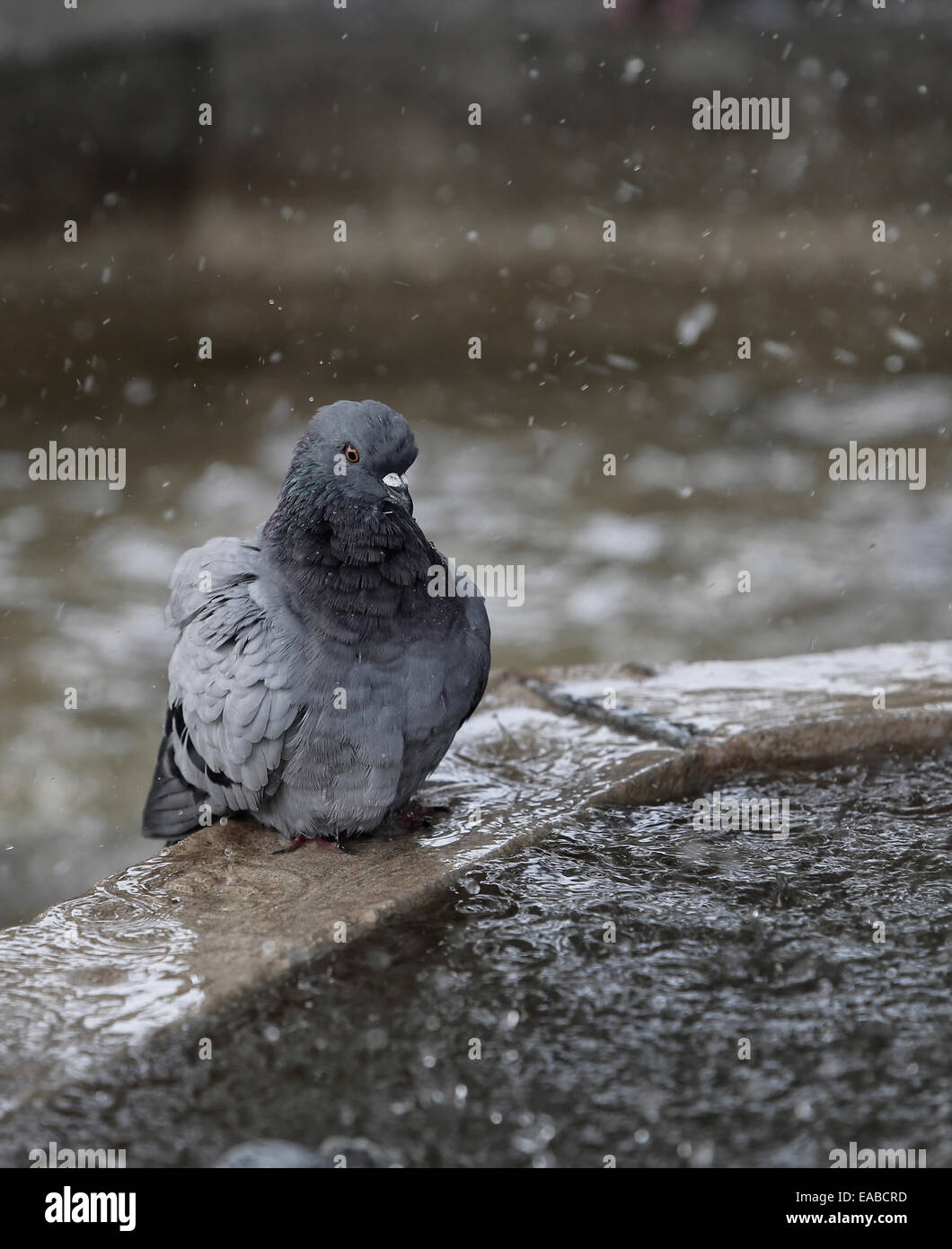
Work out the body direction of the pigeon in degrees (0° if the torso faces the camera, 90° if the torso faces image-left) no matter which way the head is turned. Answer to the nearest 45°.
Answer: approximately 315°
